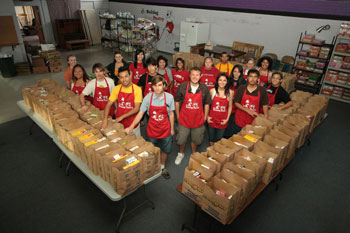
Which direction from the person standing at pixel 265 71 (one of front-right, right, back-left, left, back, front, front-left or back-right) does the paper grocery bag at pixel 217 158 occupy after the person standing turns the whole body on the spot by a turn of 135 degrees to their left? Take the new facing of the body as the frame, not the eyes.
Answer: back-right

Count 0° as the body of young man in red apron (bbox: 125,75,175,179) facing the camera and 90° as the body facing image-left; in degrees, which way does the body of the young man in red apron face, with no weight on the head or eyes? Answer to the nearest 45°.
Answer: approximately 0°

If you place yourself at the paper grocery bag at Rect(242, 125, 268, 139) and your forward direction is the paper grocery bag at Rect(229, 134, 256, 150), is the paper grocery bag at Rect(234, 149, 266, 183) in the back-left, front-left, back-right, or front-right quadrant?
front-left

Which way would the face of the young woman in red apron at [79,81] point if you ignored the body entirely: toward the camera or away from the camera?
toward the camera

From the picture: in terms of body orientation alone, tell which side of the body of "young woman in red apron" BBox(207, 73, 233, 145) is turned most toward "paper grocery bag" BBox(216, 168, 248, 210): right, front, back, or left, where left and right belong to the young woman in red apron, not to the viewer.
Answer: front

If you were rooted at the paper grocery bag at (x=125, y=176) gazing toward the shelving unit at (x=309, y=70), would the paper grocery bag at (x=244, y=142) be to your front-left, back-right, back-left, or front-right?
front-right

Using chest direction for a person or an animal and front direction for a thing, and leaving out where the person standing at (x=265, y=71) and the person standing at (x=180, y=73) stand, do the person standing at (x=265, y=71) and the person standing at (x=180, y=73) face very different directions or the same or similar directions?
same or similar directions

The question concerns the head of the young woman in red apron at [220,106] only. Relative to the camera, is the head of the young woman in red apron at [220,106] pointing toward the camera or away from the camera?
toward the camera

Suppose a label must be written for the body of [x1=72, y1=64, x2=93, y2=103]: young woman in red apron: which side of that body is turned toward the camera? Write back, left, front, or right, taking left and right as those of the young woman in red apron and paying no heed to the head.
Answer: front

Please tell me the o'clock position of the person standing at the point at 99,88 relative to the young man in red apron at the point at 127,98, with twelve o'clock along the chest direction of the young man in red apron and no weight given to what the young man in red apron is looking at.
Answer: The person standing is roughly at 5 o'clock from the young man in red apron.

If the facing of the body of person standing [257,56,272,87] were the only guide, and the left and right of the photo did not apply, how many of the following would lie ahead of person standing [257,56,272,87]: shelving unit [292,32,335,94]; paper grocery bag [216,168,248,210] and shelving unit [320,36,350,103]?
1

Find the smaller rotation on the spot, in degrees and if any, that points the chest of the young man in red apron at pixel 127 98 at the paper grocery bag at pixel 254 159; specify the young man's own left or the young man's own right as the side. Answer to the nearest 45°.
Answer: approximately 45° to the young man's own left

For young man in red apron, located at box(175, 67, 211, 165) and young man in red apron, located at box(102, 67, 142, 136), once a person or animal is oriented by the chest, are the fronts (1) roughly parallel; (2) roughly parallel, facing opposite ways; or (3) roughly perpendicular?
roughly parallel

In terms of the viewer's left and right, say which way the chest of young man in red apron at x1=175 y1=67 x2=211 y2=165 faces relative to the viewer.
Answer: facing the viewer

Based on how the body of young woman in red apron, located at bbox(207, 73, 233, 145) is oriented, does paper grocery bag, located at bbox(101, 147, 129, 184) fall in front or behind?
in front

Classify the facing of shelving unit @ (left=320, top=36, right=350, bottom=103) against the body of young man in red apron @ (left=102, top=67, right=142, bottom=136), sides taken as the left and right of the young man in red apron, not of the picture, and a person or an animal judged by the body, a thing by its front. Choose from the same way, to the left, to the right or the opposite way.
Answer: to the right
